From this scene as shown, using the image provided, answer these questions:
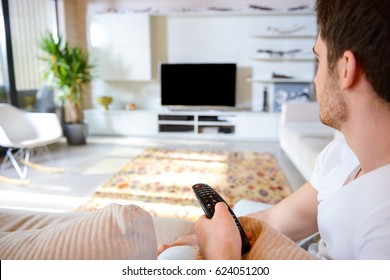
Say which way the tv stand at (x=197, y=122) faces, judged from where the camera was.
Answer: facing the viewer

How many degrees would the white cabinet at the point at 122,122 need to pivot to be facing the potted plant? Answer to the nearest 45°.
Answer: approximately 45° to its right

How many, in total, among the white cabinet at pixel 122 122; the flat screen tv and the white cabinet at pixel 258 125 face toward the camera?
3

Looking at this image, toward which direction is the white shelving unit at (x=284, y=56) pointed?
toward the camera

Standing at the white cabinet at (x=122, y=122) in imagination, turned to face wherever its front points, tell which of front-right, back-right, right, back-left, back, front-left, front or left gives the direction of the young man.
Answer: front

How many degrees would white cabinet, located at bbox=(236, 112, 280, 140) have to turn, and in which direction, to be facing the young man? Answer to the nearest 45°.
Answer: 0° — it already faces them

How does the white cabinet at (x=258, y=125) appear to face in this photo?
toward the camera

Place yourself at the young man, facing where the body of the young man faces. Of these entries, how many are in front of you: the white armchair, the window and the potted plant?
3

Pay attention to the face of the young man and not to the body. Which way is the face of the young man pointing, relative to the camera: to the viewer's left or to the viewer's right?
to the viewer's left

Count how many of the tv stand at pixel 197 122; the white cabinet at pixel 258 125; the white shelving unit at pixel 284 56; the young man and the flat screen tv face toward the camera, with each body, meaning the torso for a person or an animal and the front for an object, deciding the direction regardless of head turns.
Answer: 4

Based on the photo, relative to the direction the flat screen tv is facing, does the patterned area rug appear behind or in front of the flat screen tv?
in front
